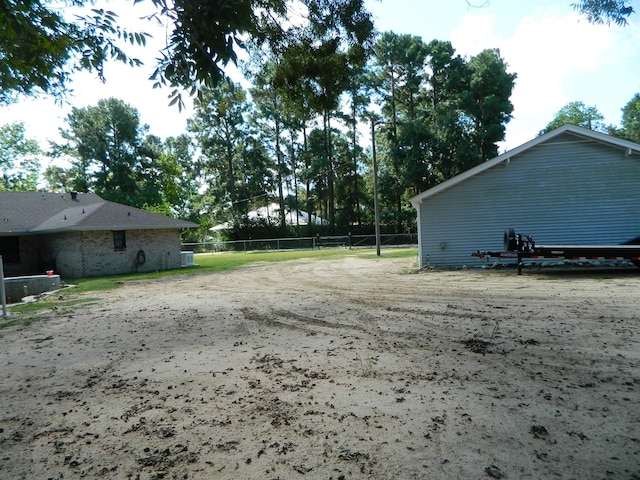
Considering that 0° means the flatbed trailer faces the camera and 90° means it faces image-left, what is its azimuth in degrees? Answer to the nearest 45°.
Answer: approximately 90°

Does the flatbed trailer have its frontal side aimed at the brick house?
yes

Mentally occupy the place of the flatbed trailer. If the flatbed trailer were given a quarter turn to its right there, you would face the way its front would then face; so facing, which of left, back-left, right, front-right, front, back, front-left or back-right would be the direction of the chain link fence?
front-left

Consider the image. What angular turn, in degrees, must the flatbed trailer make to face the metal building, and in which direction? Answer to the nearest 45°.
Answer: approximately 90° to its right

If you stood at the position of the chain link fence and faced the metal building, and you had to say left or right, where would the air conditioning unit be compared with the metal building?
right

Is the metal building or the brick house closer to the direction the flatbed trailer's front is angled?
the brick house

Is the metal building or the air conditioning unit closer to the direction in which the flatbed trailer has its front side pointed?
the air conditioning unit

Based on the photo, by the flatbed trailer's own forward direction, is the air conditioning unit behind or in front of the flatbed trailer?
in front
